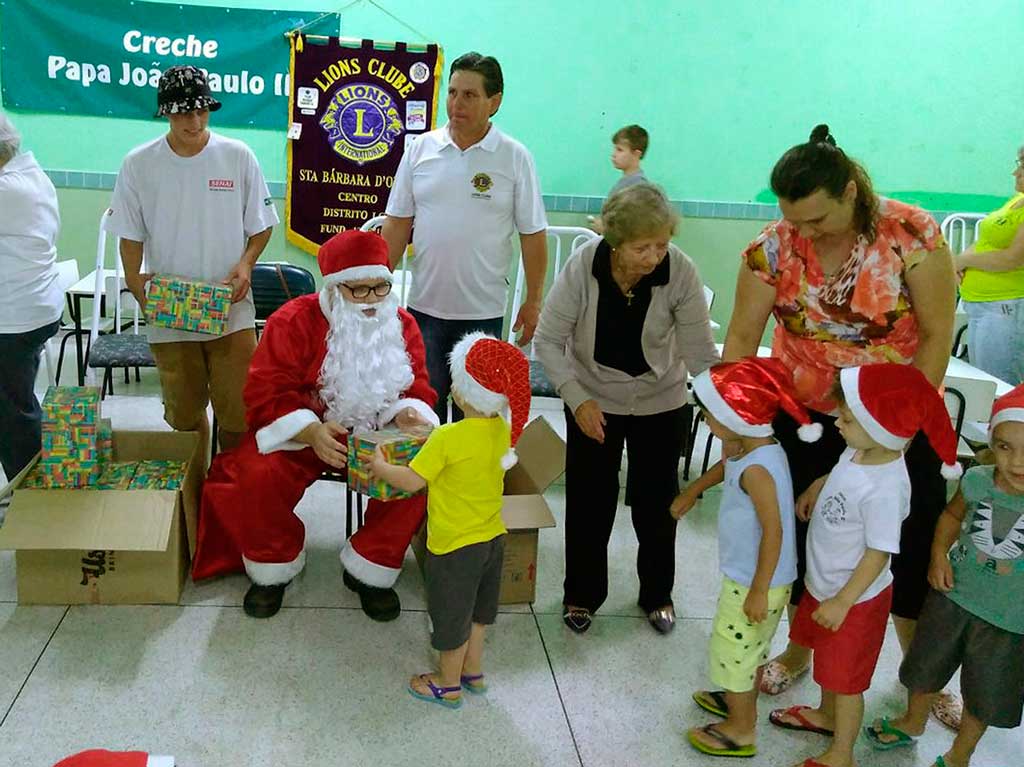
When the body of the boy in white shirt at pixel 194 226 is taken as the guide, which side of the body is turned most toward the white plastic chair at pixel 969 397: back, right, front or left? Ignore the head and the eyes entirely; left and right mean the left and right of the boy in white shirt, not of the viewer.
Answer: left

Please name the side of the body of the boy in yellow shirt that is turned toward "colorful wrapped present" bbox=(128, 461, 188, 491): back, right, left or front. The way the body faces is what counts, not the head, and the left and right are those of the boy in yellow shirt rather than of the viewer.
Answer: front

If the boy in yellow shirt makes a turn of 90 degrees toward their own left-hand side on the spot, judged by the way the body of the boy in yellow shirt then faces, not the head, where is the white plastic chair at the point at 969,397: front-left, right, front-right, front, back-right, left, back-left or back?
back

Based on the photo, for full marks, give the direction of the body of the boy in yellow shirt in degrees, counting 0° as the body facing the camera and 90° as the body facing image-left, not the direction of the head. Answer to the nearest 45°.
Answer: approximately 135°

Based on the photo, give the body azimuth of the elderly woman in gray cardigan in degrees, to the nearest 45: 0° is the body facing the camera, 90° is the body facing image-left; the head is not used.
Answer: approximately 0°

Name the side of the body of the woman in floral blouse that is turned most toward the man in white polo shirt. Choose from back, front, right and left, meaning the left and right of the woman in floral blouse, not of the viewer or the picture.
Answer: right

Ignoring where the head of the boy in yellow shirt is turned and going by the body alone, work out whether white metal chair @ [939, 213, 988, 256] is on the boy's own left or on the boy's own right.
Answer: on the boy's own right

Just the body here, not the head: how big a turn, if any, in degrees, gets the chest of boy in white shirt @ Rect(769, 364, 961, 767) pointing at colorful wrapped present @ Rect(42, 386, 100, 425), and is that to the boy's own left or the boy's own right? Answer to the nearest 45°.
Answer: approximately 45° to the boy's own right

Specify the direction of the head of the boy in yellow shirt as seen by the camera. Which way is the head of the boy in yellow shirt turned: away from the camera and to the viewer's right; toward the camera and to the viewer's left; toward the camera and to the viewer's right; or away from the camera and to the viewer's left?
away from the camera and to the viewer's left

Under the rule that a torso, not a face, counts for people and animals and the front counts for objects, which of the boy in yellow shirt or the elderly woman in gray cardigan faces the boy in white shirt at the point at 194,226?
the boy in yellow shirt

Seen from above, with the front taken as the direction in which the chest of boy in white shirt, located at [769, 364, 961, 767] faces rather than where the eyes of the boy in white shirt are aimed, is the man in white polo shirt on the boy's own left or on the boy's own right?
on the boy's own right

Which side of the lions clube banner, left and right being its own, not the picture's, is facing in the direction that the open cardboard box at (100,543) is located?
front
